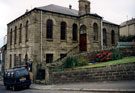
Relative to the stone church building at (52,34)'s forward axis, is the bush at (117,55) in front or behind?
in front

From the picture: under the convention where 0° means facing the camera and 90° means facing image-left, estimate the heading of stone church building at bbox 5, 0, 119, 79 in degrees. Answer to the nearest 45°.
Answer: approximately 315°

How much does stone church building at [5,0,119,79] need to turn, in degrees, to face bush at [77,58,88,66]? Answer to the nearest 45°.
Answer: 0° — it already faces it

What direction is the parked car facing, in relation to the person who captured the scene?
facing away from the viewer and to the left of the viewer

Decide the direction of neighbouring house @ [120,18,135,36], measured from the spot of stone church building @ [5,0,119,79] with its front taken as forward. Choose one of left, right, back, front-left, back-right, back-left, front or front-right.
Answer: left

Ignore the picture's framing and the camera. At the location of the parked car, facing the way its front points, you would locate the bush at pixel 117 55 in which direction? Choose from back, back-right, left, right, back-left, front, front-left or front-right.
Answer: back-right
